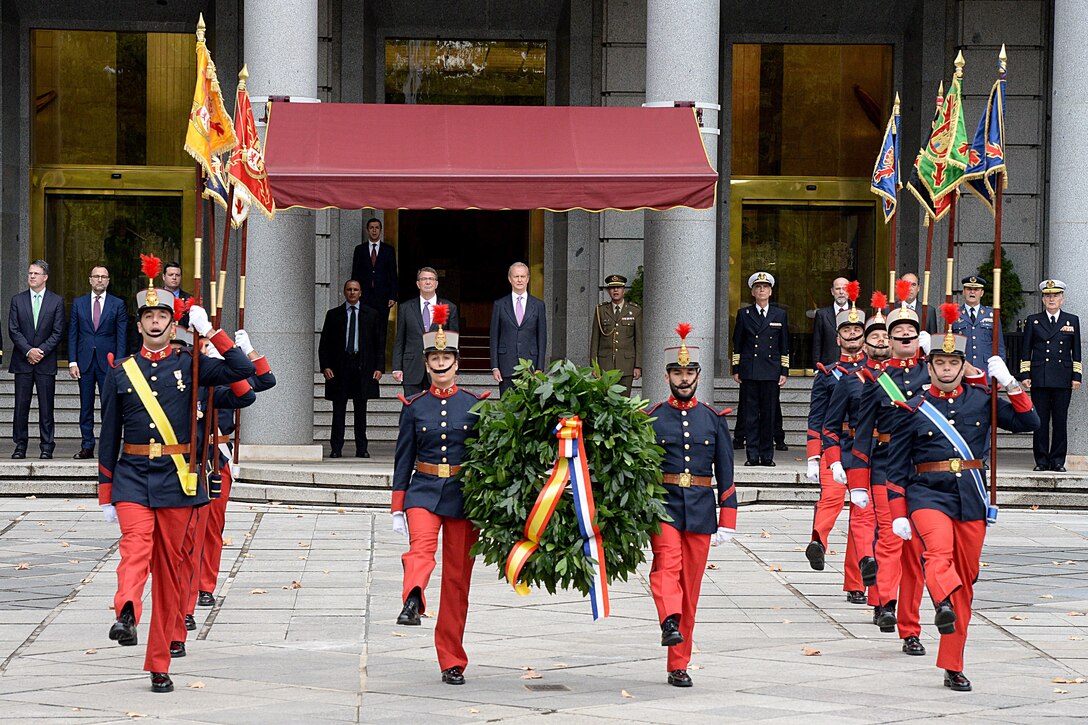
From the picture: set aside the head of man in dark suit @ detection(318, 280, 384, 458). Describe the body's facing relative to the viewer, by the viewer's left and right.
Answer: facing the viewer

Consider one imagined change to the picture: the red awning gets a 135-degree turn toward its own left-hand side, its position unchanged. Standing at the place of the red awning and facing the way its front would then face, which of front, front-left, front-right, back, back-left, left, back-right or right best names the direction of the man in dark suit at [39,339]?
back-left

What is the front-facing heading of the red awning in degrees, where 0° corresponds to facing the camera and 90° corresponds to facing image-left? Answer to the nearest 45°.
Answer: approximately 0°

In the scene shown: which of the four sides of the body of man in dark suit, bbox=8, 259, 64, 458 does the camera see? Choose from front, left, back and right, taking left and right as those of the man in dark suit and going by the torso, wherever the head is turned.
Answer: front

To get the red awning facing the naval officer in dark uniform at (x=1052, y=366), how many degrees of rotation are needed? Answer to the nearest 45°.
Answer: approximately 90° to its left

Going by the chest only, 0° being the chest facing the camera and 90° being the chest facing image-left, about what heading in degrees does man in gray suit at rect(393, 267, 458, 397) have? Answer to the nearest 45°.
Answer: approximately 0°

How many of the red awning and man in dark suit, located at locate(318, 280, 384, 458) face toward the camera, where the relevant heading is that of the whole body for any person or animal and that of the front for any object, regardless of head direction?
2
